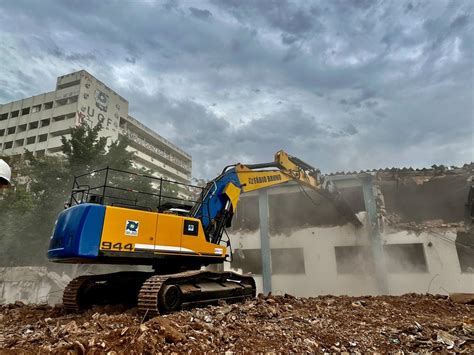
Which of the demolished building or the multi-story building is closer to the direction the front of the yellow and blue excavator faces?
the demolished building

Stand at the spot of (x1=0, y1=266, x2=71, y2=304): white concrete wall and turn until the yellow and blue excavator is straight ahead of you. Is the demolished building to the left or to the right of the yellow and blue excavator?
left

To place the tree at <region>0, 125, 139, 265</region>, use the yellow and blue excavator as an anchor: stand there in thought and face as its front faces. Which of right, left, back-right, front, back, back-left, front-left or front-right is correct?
left

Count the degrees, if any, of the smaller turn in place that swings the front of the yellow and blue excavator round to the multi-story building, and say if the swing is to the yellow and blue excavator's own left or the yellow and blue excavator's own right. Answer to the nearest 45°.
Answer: approximately 90° to the yellow and blue excavator's own left

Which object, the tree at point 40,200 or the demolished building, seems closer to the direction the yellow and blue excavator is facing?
the demolished building

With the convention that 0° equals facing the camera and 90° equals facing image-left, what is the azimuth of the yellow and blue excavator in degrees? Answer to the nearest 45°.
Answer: approximately 225°

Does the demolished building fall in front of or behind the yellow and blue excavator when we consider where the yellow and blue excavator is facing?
in front

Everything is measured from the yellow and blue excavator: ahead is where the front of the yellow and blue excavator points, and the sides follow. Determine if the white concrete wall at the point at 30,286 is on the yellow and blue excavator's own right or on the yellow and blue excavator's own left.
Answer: on the yellow and blue excavator's own left
